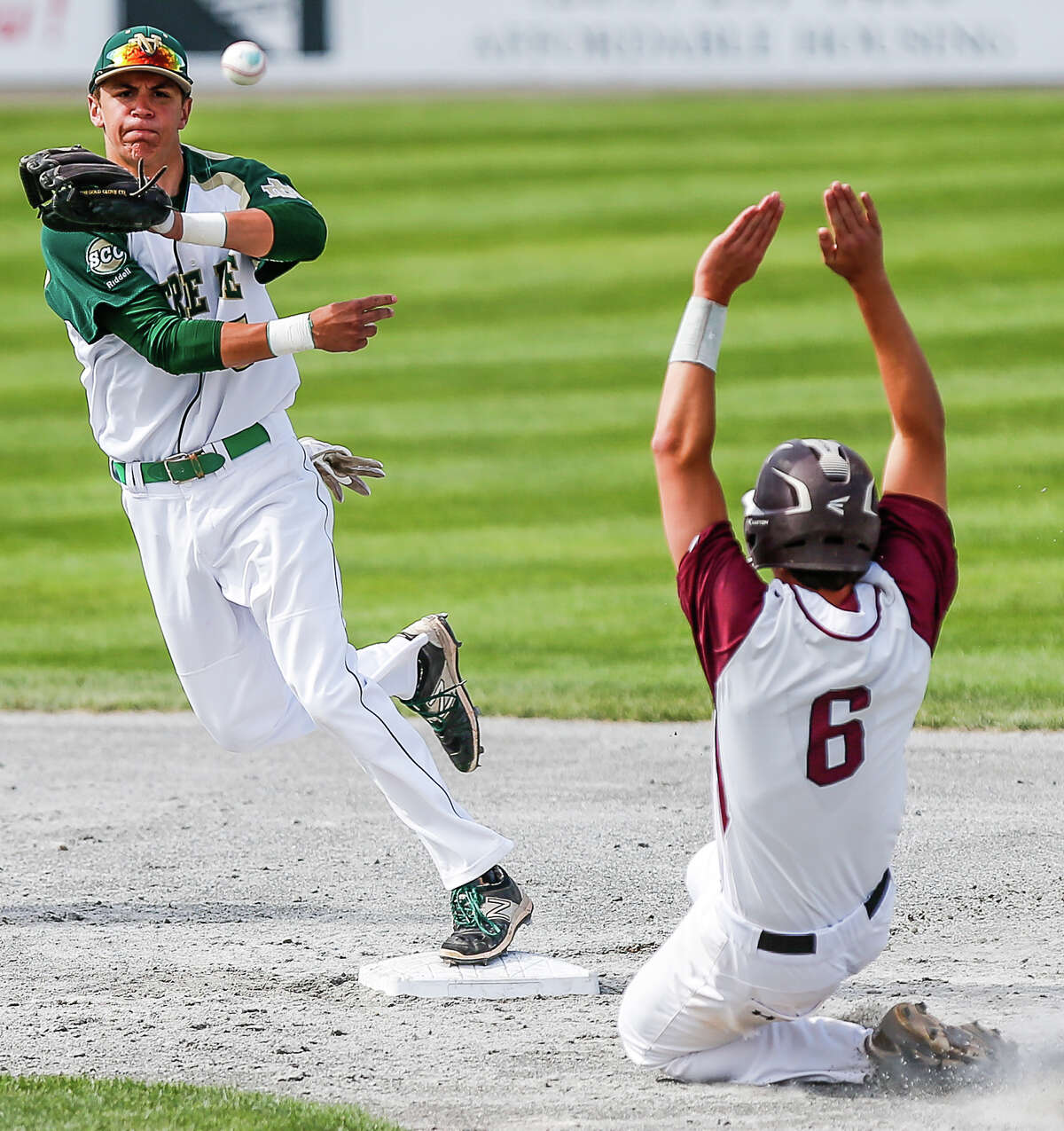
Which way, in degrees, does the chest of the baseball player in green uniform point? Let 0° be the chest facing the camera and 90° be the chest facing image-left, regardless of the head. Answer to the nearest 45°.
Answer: approximately 0°
